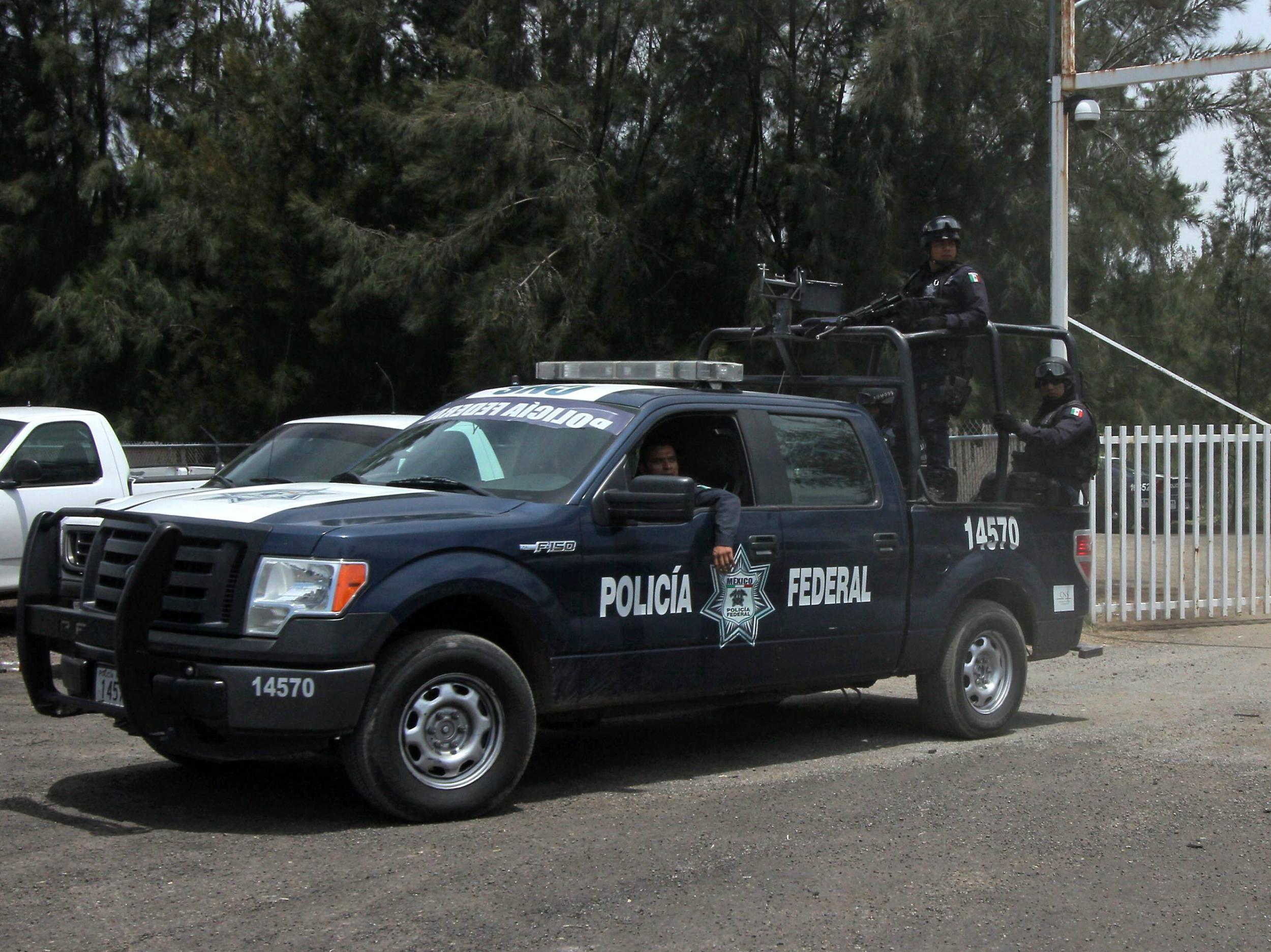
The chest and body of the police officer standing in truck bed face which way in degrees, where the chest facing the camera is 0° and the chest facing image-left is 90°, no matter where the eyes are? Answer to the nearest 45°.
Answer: approximately 45°

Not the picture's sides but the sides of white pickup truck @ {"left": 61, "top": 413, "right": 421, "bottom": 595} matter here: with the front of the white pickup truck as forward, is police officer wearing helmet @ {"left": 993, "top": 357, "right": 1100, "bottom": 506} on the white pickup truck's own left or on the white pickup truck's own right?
on the white pickup truck's own left

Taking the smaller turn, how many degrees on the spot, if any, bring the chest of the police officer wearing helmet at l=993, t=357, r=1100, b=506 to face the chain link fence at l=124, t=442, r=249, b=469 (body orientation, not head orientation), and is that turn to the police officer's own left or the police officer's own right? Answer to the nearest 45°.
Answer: approximately 90° to the police officer's own right

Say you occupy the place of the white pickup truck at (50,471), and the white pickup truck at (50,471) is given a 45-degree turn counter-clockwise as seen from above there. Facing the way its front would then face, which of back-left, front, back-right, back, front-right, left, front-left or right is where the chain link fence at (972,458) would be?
left

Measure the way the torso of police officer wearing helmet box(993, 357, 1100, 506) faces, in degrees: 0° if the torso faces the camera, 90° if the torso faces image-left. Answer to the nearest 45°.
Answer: approximately 45°

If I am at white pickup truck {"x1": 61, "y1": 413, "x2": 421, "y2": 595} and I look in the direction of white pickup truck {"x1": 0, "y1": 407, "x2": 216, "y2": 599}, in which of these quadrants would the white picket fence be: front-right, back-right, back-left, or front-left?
back-right

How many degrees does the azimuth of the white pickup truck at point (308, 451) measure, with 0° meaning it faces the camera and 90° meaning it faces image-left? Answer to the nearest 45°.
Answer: approximately 45°

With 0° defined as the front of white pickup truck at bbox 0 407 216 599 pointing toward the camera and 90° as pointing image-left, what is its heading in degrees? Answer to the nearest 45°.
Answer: approximately 45°

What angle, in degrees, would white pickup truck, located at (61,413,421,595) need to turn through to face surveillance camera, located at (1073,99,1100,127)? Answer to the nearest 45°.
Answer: approximately 135° to its left
